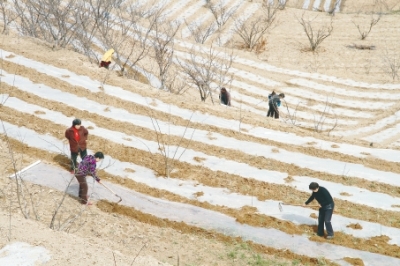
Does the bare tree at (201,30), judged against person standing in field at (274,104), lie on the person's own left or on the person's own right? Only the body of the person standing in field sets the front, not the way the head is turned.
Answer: on the person's own left

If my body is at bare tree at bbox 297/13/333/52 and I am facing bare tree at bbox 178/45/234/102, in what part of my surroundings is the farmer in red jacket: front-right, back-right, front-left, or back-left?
front-left

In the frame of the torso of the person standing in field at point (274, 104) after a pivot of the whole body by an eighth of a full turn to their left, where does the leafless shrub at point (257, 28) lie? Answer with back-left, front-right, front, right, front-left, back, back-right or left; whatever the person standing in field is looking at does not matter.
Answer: front-left

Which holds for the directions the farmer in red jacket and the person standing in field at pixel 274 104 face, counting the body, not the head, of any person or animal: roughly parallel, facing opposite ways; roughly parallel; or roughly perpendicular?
roughly perpendicular
